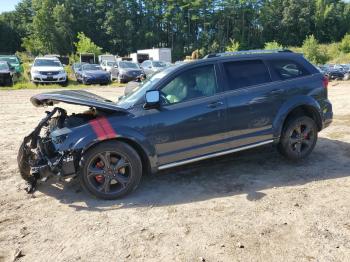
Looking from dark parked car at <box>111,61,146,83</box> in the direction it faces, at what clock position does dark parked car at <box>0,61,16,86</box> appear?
dark parked car at <box>0,61,16,86</box> is roughly at 4 o'clock from dark parked car at <box>111,61,146,83</box>.

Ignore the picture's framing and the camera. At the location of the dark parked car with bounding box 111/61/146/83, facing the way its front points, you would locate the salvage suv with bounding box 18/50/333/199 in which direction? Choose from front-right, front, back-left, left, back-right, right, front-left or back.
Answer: front-right

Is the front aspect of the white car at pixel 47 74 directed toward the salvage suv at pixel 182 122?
yes

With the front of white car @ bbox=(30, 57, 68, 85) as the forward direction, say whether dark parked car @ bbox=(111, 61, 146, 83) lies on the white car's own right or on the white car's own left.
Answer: on the white car's own left

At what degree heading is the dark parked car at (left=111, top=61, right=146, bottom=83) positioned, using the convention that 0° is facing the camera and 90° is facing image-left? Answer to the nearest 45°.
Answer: approximately 315°

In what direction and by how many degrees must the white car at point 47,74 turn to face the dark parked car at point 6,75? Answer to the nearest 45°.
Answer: approximately 90° to its right

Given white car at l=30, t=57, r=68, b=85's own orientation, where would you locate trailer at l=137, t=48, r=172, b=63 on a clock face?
The trailer is roughly at 7 o'clock from the white car.

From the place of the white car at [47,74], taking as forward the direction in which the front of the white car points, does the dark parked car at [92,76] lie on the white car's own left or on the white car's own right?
on the white car's own left

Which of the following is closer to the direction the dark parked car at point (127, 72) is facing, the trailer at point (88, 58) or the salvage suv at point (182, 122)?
the salvage suv
